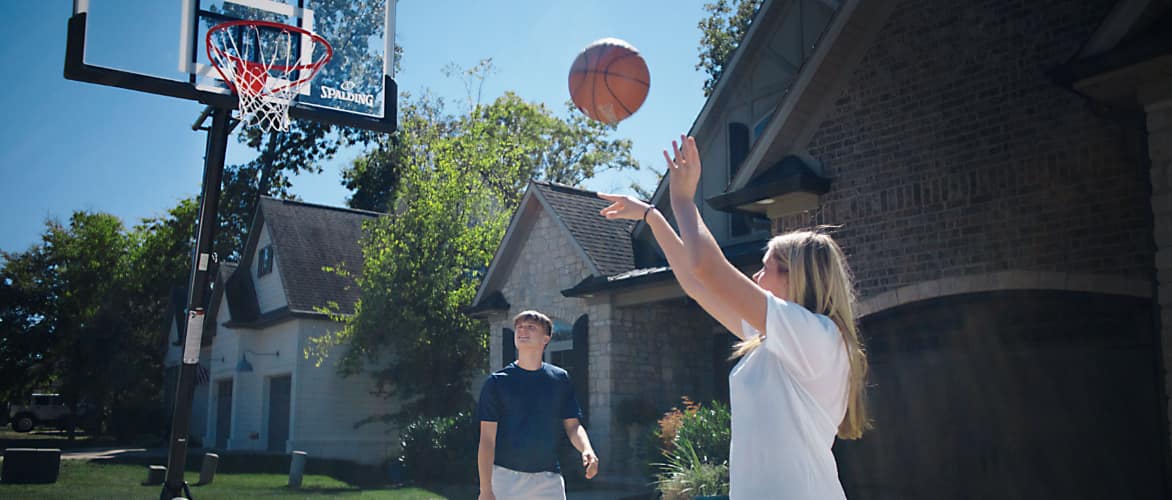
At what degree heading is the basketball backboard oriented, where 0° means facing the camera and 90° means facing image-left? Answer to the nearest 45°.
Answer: approximately 315°

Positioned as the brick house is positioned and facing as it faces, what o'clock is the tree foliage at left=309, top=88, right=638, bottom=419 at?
The tree foliage is roughly at 3 o'clock from the brick house.

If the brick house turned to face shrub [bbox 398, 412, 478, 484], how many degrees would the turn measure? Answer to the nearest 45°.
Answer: approximately 90° to its right

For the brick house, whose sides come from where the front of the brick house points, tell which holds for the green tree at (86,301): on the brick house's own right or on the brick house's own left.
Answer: on the brick house's own right

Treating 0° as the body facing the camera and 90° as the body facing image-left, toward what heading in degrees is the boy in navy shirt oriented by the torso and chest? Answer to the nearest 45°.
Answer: approximately 0°

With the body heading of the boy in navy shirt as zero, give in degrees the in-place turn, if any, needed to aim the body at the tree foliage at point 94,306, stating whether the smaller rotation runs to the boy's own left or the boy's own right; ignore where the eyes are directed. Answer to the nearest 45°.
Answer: approximately 135° to the boy's own right

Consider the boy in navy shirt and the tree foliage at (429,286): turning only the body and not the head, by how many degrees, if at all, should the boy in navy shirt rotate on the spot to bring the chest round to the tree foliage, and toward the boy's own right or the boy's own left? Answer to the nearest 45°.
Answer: approximately 180°

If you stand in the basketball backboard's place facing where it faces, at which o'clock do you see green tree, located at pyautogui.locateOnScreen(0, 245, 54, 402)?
The green tree is roughly at 7 o'clock from the basketball backboard.

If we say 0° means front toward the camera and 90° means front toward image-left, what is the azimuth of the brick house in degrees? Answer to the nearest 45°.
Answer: approximately 45°
